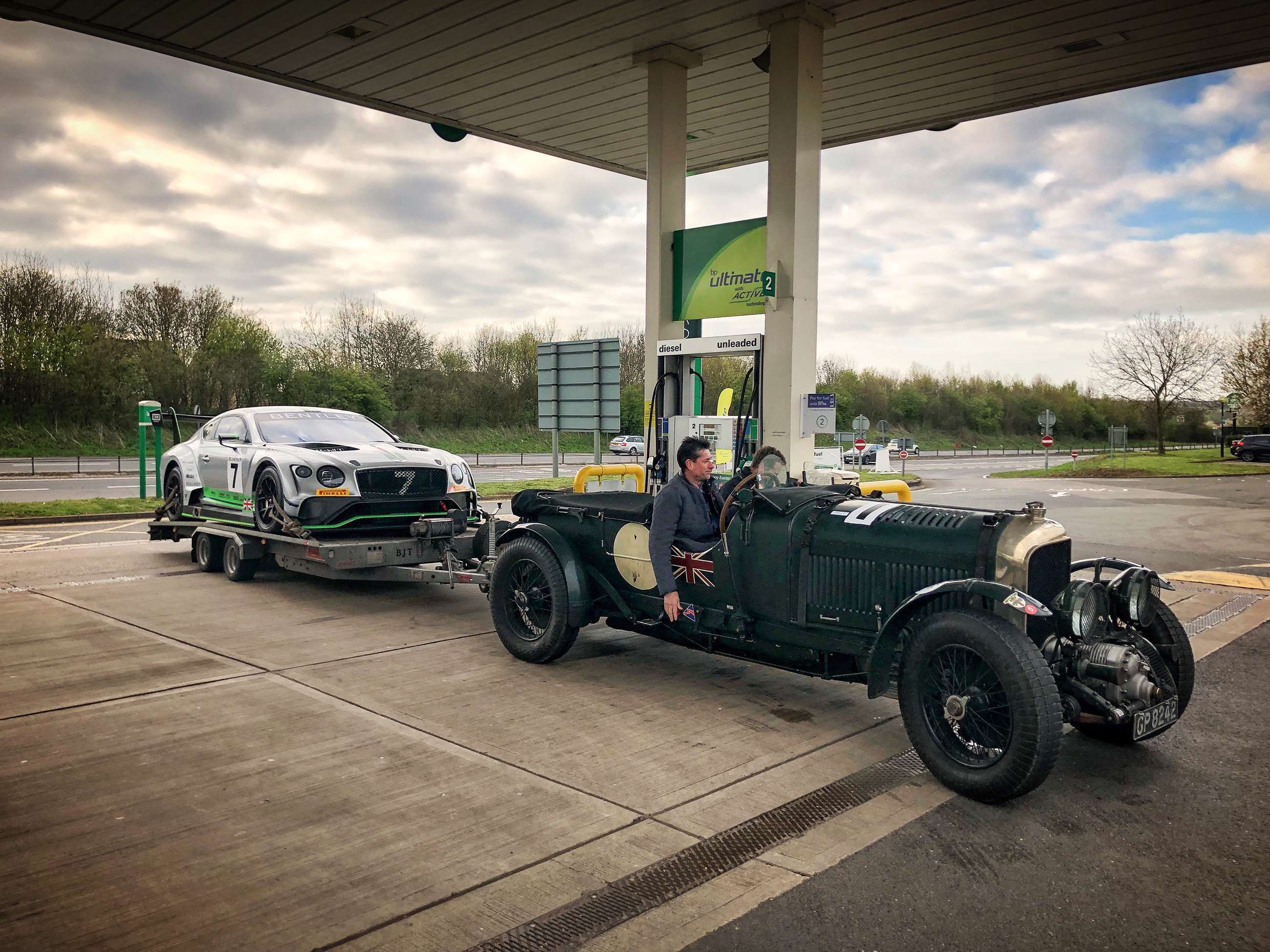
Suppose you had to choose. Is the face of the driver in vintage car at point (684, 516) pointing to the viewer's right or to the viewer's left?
to the viewer's right

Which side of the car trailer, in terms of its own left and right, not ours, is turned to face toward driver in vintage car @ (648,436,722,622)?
front

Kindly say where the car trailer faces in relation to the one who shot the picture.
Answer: facing the viewer and to the right of the viewer

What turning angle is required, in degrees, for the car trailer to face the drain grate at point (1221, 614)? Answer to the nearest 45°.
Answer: approximately 45° to its left

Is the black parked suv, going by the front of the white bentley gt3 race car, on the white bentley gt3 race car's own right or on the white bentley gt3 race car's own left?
on the white bentley gt3 race car's own left

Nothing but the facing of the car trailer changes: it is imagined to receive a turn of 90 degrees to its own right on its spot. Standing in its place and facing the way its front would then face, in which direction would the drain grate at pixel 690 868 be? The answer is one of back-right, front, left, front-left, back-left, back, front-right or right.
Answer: front-left

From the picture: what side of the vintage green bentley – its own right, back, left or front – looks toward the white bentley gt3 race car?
back

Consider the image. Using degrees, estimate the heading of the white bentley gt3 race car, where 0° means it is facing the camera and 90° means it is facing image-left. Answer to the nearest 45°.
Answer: approximately 315°

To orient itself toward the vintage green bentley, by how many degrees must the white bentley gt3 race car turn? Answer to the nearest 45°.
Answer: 0° — it already faces it
